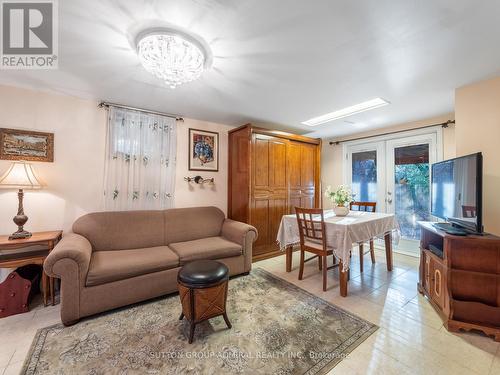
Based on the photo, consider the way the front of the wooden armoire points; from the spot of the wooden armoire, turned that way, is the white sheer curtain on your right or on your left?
on your right

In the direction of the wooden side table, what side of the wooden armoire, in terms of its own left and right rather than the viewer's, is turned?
right

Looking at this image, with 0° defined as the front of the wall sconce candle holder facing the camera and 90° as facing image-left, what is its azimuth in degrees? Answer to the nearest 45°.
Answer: approximately 0°

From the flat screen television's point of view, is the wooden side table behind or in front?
in front

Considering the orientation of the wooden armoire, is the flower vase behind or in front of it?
in front

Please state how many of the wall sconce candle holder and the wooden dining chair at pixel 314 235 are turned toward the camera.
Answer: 1

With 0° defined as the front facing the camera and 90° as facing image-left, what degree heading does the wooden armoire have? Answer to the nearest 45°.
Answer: approximately 315°

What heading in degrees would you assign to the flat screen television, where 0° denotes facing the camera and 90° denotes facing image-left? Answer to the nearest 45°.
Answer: approximately 45°

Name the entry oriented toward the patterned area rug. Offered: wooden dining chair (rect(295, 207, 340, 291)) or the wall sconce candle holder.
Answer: the wall sconce candle holder

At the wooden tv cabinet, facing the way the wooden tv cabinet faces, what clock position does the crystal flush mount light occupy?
The crystal flush mount light is roughly at 12 o'clock from the wooden tv cabinet.

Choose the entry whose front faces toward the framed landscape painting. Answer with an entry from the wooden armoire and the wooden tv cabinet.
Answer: the wooden tv cabinet

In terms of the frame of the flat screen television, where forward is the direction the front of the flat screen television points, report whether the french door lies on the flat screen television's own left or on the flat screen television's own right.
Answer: on the flat screen television's own right

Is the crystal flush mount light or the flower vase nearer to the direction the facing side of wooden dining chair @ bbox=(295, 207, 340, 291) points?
the flower vase
